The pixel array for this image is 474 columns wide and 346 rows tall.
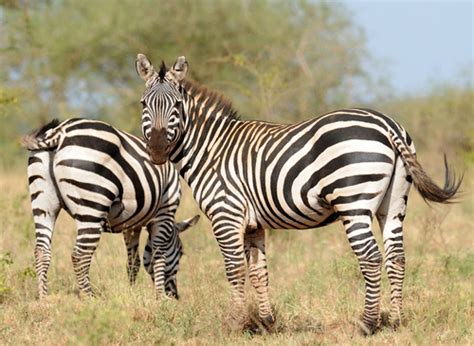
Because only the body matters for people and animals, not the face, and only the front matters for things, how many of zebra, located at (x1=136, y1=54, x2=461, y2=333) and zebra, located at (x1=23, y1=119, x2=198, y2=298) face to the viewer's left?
1

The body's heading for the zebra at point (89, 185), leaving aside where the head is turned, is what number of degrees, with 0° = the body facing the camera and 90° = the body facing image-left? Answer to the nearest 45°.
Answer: approximately 225°

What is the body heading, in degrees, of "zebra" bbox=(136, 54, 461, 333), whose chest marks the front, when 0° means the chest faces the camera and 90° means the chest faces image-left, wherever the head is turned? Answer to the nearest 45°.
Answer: approximately 90°

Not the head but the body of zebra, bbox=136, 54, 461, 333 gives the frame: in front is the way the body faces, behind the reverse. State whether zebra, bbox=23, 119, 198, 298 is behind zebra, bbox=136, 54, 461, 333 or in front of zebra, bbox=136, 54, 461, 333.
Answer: in front

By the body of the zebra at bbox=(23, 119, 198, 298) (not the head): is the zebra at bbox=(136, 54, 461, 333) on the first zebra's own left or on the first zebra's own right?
on the first zebra's own right
